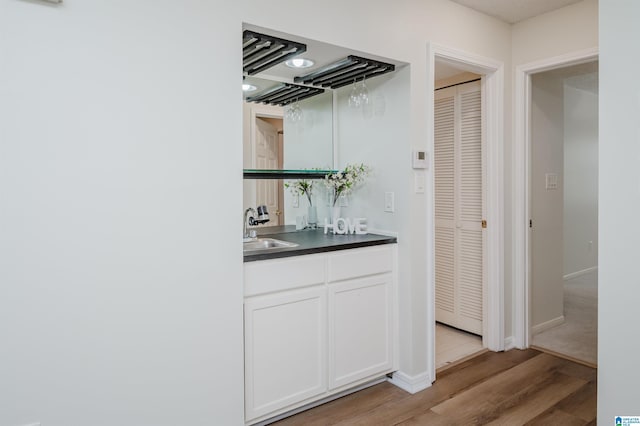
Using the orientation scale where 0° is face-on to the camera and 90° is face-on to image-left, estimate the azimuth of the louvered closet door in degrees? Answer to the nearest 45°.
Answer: approximately 45°

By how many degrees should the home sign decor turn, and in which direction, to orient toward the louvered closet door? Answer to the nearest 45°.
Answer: approximately 135° to its left

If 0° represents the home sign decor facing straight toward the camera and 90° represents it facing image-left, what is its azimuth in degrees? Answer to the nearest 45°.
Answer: approximately 0°

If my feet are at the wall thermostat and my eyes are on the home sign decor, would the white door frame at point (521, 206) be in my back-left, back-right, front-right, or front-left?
back-right
